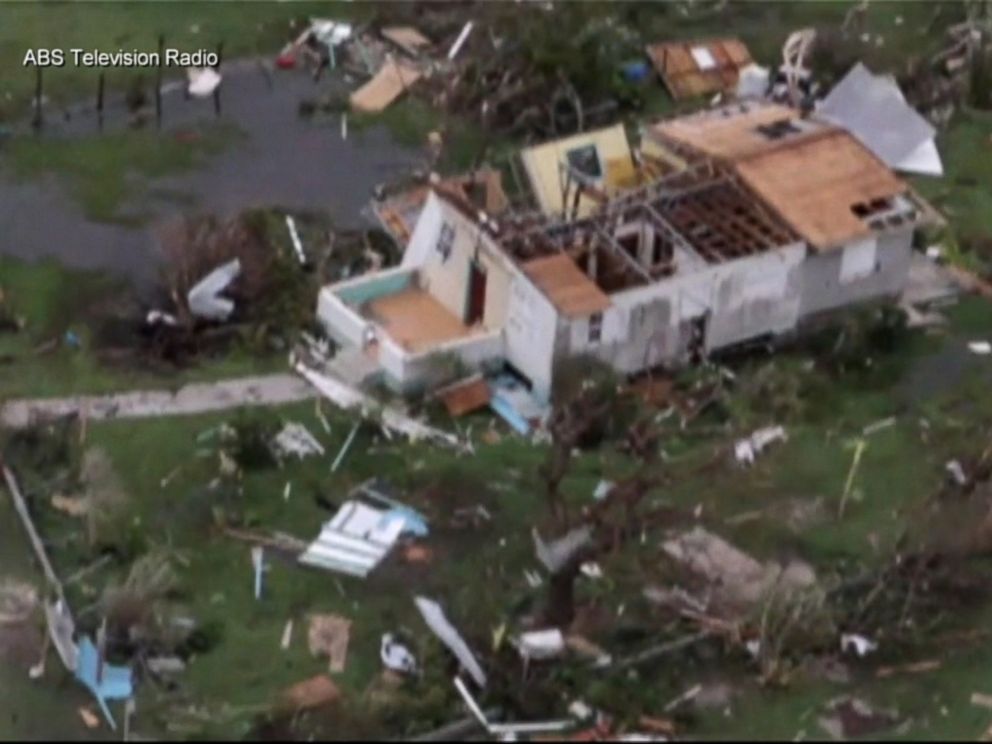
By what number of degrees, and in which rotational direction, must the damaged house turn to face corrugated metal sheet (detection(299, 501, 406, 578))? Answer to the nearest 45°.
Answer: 0° — it already faces it

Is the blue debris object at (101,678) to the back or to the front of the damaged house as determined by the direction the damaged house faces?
to the front

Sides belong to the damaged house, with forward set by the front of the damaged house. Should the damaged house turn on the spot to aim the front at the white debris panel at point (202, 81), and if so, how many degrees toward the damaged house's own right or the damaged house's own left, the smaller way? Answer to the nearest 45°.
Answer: approximately 90° to the damaged house's own right

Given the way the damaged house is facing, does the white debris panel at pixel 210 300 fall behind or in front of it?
in front

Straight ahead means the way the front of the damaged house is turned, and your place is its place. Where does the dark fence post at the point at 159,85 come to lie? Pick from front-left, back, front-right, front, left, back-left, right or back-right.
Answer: right

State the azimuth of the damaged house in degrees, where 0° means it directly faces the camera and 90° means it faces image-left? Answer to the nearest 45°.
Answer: approximately 45°

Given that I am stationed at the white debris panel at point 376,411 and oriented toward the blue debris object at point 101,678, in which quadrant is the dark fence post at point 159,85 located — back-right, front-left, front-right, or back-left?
back-right

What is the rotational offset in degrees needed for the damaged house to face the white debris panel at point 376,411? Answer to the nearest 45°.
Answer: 0° — it already faces it

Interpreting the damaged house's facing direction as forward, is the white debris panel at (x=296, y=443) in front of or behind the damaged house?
in front

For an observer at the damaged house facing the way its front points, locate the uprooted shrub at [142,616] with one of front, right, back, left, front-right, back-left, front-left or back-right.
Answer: front

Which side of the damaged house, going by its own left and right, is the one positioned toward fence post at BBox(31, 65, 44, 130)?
right

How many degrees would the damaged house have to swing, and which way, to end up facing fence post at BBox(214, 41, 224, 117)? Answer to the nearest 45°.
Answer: approximately 90° to its right
